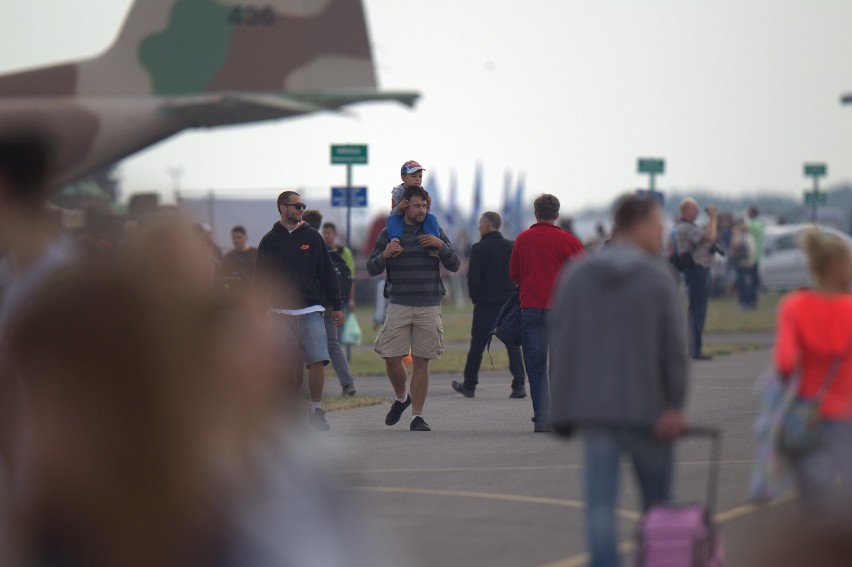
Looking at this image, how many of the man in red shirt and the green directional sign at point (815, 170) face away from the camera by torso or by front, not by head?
1

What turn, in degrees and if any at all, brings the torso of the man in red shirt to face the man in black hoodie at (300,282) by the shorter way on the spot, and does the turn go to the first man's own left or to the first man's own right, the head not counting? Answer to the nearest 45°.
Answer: approximately 90° to the first man's own left

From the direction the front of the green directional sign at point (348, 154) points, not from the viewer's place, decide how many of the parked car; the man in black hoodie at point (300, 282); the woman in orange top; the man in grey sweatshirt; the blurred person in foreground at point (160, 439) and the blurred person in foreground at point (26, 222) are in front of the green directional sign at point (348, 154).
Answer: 5

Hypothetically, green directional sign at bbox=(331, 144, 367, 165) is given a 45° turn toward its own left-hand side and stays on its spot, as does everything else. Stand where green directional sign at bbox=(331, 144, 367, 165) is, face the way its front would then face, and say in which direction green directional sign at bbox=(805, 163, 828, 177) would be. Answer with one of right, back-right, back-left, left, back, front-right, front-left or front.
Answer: left

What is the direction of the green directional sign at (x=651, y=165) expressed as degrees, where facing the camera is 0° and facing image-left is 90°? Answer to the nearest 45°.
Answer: approximately 0°

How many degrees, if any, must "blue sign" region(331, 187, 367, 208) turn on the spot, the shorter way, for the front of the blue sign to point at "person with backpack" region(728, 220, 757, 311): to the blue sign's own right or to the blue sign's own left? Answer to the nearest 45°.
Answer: approximately 135° to the blue sign's own left

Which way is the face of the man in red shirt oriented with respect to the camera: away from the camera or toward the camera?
away from the camera

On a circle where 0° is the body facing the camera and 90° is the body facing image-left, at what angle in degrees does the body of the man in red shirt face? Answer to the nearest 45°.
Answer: approximately 180°
